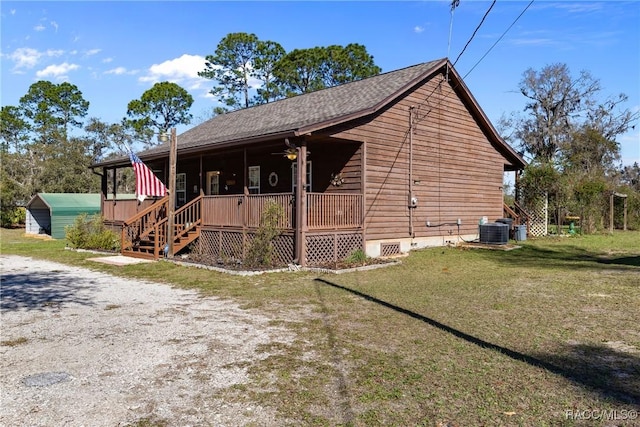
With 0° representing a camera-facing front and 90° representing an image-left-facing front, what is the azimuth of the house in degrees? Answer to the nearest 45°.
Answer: approximately 45°

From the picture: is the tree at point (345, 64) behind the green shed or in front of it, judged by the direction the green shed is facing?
behind

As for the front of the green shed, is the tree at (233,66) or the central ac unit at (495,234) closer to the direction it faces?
the central ac unit

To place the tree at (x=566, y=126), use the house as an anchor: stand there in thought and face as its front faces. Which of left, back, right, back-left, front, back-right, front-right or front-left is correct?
back

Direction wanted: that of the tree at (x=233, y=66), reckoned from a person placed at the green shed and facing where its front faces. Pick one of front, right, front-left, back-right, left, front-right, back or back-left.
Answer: back

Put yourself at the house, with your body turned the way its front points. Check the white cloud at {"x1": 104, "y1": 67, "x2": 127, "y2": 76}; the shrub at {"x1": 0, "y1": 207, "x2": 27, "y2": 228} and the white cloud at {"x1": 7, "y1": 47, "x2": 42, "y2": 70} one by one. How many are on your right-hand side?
3

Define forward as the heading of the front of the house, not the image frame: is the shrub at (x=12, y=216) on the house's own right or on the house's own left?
on the house's own right

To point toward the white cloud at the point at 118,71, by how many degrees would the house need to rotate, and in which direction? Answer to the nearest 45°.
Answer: approximately 90° to its right

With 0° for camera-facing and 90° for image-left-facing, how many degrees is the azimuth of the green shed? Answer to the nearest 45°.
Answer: approximately 45°

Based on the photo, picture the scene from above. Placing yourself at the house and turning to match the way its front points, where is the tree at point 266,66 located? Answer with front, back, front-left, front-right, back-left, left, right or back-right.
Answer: back-right
